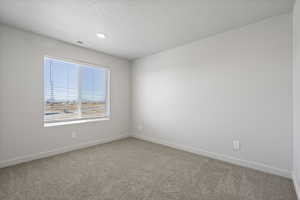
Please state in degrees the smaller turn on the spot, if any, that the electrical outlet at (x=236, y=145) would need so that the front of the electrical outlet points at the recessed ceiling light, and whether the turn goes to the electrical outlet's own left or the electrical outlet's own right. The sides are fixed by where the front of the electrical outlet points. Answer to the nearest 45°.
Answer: approximately 45° to the electrical outlet's own right

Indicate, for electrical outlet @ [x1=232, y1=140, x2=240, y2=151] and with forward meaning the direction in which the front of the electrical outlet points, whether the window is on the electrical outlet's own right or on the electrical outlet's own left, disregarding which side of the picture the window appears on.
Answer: on the electrical outlet's own right

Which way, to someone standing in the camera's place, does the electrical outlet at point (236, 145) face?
facing the viewer
